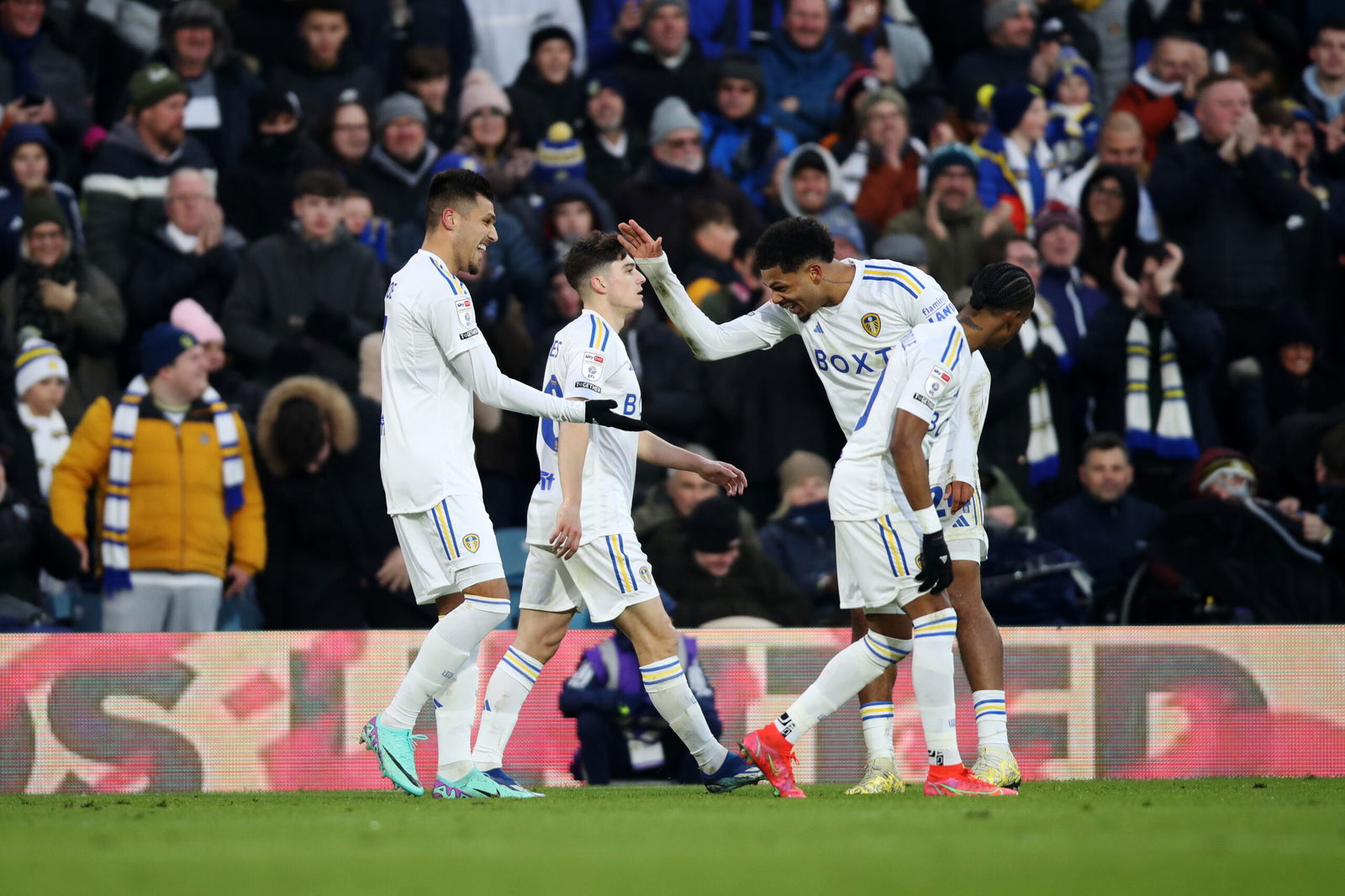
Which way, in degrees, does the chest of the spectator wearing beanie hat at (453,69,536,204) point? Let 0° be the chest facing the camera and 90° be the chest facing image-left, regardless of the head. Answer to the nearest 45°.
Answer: approximately 0°

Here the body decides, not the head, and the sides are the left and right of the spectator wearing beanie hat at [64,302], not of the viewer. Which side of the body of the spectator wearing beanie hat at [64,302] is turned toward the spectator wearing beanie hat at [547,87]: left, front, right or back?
left

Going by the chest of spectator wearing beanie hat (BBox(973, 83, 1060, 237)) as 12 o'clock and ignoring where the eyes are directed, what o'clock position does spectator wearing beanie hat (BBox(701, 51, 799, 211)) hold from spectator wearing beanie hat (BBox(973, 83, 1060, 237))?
spectator wearing beanie hat (BBox(701, 51, 799, 211)) is roughly at 4 o'clock from spectator wearing beanie hat (BBox(973, 83, 1060, 237)).

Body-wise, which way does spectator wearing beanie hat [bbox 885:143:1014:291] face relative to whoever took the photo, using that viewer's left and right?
facing the viewer

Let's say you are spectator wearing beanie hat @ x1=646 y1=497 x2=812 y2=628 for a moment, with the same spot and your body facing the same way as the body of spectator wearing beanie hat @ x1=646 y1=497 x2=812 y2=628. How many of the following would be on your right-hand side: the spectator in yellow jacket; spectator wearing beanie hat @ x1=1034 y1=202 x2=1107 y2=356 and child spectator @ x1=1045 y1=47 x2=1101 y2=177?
1

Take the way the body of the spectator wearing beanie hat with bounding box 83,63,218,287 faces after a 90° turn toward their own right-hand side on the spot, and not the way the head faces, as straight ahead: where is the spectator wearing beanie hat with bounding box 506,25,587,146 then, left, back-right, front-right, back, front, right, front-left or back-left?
back-left

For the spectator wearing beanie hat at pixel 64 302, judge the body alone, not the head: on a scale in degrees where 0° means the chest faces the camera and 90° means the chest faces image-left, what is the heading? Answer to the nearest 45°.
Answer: approximately 0°

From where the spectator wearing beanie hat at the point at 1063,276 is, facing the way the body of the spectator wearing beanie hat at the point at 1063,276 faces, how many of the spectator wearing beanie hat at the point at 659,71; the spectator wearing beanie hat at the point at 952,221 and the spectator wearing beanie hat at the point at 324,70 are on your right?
3
